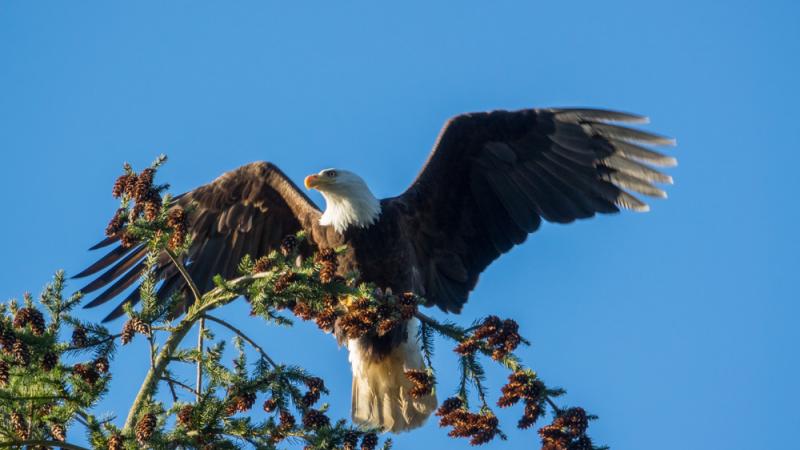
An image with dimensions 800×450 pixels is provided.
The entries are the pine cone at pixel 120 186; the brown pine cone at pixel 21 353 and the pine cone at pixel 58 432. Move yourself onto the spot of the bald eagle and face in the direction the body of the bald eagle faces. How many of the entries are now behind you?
0

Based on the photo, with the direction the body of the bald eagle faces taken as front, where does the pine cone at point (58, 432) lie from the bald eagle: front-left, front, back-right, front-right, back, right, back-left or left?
front

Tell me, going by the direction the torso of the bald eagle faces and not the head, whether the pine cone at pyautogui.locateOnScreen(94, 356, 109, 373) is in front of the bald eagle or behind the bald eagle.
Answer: in front

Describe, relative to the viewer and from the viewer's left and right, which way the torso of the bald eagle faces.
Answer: facing the viewer and to the left of the viewer

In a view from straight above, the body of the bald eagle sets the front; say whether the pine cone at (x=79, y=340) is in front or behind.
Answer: in front
